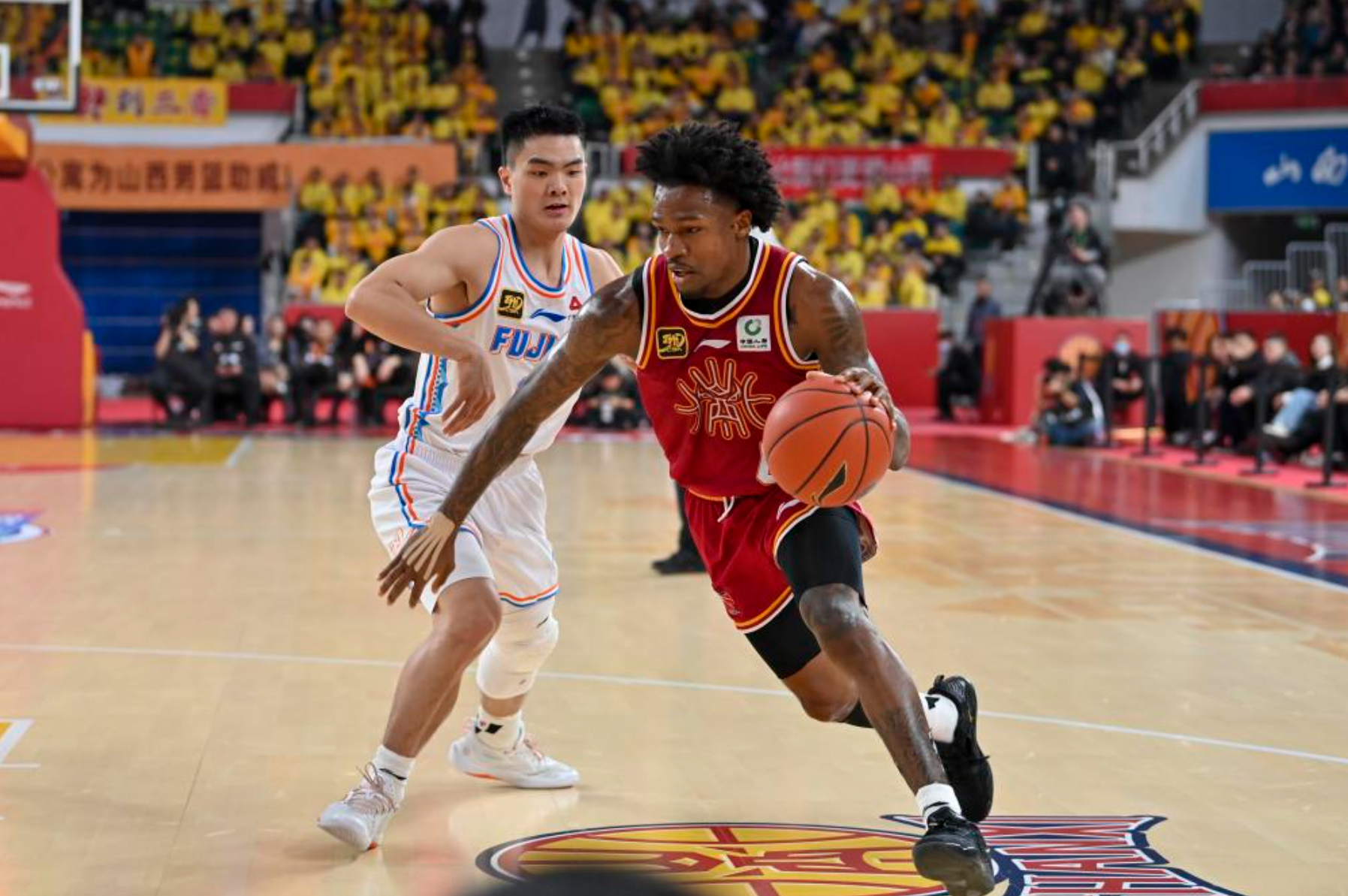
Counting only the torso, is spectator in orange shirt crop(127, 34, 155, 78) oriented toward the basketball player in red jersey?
yes

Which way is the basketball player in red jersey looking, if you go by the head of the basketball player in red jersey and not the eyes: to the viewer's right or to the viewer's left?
to the viewer's left

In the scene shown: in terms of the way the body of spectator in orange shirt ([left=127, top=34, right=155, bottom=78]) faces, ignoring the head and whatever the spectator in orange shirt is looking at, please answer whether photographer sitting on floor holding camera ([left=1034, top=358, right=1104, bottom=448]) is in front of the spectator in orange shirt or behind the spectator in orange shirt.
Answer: in front

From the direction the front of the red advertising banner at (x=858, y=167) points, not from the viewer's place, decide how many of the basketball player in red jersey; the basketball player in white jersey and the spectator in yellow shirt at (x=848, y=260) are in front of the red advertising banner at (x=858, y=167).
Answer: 3

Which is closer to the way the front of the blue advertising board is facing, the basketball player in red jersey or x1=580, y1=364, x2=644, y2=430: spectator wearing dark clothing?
the basketball player in red jersey

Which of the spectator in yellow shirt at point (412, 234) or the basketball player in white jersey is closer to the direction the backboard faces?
the basketball player in white jersey

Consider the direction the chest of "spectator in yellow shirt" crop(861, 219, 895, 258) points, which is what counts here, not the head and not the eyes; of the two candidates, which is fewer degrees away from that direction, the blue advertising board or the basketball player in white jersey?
the basketball player in white jersey

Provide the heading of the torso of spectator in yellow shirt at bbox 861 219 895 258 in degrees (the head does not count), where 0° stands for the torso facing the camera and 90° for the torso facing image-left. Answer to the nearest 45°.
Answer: approximately 0°
